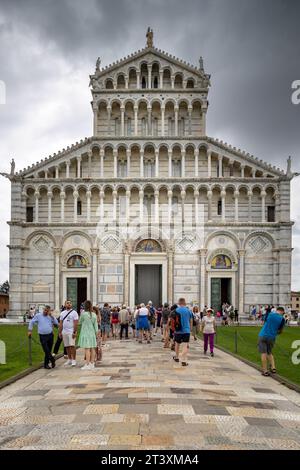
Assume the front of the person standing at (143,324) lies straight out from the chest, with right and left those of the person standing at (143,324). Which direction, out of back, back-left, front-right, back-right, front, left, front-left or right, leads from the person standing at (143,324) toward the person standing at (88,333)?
back

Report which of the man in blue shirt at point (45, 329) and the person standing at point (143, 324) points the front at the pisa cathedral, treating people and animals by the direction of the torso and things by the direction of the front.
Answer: the person standing

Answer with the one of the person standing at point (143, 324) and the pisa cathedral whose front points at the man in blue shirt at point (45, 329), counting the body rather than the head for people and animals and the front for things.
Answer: the pisa cathedral

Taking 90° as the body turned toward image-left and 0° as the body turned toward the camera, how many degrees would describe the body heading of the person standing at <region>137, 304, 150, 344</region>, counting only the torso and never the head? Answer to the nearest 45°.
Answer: approximately 180°

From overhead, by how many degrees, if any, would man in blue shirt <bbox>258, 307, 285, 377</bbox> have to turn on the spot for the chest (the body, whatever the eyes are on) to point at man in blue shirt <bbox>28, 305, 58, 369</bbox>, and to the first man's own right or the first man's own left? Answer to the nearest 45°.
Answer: approximately 135° to the first man's own left

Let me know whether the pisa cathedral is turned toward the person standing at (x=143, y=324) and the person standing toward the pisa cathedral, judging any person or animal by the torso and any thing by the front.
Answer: yes

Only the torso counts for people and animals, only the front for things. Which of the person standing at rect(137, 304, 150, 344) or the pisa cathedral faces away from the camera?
the person standing

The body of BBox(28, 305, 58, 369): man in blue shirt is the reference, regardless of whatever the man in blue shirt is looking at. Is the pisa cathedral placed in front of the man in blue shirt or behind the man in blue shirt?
behind

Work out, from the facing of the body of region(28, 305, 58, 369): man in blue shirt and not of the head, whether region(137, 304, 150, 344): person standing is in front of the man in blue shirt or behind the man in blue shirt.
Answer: behind

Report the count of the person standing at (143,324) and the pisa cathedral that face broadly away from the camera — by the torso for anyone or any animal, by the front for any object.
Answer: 1
